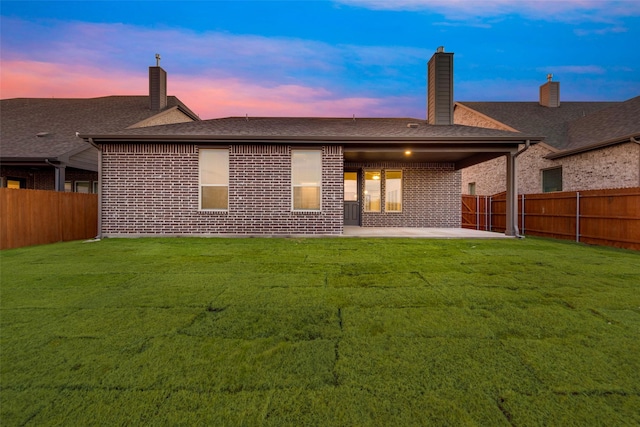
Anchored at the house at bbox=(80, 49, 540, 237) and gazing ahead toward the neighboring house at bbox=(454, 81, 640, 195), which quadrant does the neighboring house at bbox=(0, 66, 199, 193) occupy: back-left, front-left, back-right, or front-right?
back-left

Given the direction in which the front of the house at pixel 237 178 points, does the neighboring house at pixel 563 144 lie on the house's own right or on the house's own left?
on the house's own right

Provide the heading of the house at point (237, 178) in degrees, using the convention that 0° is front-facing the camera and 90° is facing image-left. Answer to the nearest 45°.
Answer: approximately 180°

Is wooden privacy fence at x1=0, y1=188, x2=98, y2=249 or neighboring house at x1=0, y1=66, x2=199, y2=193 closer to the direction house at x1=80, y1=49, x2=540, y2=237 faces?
the neighboring house

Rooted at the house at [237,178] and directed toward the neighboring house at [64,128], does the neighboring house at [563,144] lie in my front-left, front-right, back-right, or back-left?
back-right

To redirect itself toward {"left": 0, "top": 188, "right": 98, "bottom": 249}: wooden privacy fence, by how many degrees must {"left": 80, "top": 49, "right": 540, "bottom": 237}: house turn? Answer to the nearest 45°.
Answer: approximately 90° to its left

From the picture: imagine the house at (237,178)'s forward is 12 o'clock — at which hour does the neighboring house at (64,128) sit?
The neighboring house is roughly at 10 o'clock from the house.
